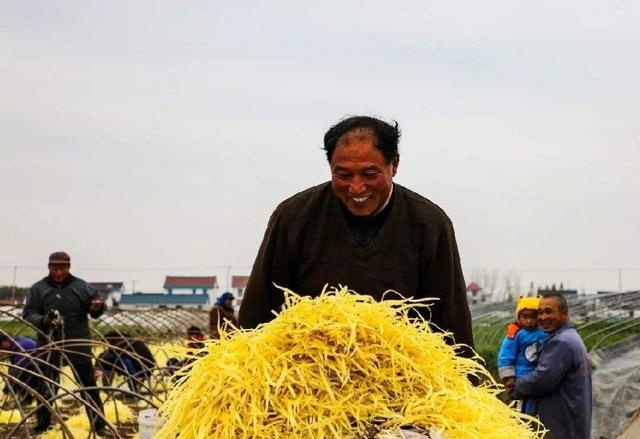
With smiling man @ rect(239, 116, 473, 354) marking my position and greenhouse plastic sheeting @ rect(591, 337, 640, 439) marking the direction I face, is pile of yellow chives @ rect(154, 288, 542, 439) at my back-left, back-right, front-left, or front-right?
back-right

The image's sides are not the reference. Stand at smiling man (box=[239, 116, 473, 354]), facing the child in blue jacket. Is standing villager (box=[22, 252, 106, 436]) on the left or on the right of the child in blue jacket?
left

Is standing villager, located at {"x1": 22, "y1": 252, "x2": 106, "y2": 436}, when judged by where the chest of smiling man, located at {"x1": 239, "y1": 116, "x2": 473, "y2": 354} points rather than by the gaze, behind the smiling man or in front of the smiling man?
behind

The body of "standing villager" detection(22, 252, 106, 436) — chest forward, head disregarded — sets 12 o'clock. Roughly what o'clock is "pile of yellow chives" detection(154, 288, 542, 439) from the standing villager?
The pile of yellow chives is roughly at 12 o'clock from the standing villager.

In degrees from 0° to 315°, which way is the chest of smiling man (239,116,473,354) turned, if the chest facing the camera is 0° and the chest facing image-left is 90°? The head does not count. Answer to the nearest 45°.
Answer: approximately 0°

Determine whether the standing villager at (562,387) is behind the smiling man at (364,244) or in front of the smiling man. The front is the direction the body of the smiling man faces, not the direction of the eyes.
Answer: behind
